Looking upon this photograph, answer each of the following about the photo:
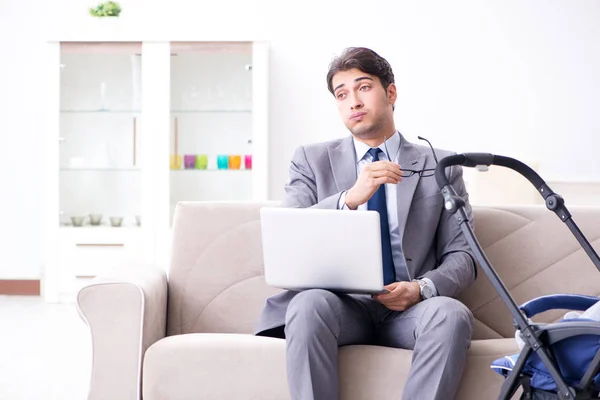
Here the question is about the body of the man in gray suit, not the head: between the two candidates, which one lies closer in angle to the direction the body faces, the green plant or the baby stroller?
the baby stroller

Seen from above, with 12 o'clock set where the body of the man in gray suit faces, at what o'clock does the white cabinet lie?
The white cabinet is roughly at 5 o'clock from the man in gray suit.

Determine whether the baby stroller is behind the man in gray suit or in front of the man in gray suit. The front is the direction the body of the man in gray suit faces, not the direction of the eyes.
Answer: in front

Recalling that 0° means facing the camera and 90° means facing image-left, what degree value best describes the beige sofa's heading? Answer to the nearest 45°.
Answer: approximately 0°

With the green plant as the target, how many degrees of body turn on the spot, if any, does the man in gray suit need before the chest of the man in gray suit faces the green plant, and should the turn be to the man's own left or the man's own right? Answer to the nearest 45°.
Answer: approximately 135° to the man's own right

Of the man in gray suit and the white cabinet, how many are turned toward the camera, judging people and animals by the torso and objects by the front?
2

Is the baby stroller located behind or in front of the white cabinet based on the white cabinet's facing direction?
in front

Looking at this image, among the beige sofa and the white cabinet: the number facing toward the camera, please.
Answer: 2
